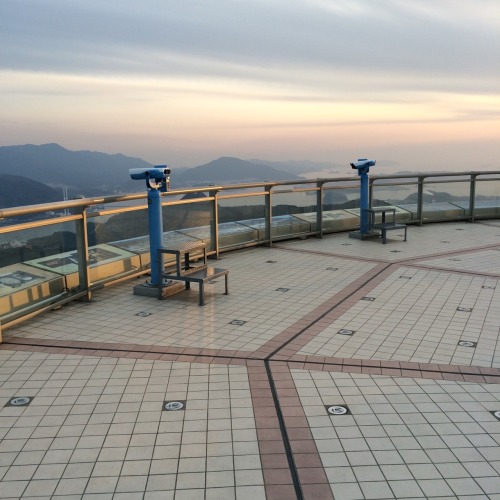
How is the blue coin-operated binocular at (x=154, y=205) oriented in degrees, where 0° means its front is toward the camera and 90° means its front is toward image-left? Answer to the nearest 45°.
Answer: approximately 90°

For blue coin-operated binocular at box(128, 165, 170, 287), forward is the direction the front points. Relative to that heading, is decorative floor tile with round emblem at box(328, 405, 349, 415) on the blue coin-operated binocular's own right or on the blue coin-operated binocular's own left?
on the blue coin-operated binocular's own left

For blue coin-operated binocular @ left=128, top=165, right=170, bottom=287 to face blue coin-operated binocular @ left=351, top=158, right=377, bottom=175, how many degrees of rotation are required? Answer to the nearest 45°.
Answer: approximately 135° to its right

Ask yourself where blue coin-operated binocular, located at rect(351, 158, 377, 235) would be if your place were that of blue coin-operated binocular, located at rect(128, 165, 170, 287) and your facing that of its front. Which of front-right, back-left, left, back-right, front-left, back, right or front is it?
back-right

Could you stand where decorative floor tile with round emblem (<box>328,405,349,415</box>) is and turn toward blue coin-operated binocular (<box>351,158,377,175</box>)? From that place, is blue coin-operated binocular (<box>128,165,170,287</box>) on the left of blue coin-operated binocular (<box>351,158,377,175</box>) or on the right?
left
